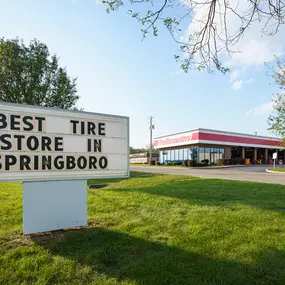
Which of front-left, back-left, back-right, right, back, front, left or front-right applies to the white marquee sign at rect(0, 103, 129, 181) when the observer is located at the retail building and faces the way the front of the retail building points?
front-left

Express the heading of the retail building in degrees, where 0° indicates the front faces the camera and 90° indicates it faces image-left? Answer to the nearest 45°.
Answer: approximately 45°
